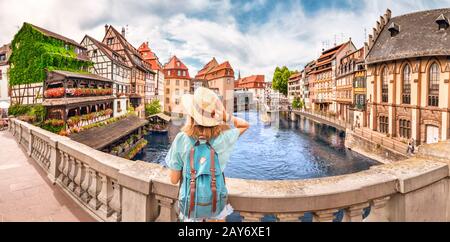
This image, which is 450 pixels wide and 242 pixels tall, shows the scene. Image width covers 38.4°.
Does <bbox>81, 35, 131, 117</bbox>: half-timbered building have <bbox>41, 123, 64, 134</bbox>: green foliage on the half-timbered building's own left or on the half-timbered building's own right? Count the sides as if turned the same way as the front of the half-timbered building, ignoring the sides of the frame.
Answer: on the half-timbered building's own right

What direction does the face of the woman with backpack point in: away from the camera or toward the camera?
away from the camera

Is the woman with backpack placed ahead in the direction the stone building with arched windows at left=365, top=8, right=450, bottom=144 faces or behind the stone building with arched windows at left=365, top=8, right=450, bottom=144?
ahead

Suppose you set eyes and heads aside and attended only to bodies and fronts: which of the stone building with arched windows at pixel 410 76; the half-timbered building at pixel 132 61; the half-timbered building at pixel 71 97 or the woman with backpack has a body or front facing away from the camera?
the woman with backpack

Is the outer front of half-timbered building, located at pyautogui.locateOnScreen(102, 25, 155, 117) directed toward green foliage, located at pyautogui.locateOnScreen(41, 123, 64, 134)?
no

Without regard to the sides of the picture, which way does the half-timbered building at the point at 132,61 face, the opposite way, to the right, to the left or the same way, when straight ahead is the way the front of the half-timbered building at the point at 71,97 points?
the same way

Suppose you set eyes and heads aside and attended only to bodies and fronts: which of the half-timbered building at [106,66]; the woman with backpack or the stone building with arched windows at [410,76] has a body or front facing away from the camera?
the woman with backpack

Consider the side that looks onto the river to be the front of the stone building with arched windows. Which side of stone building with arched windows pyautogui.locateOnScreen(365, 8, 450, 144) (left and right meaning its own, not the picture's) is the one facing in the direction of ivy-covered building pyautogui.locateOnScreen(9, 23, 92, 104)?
front

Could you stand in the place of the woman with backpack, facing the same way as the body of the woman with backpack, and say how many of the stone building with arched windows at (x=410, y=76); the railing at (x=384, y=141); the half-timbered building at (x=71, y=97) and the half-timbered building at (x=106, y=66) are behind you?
0

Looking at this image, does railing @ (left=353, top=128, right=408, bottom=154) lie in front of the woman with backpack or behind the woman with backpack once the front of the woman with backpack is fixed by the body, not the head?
in front

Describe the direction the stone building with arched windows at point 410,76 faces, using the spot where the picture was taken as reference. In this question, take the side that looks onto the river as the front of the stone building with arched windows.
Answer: facing the viewer and to the left of the viewer
